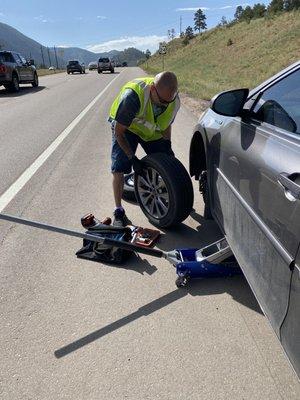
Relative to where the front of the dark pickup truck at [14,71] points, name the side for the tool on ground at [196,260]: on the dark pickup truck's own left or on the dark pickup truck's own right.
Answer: on the dark pickup truck's own right

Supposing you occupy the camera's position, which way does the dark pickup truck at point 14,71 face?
facing away from the viewer and to the right of the viewer

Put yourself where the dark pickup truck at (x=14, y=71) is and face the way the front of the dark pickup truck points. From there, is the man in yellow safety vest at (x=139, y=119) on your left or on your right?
on your right

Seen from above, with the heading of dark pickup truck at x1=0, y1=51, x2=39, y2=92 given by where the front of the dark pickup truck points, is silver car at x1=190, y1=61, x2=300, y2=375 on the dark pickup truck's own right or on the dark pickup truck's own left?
on the dark pickup truck's own right

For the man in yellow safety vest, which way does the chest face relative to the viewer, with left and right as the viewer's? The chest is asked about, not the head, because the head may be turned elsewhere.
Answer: facing the viewer and to the right of the viewer
